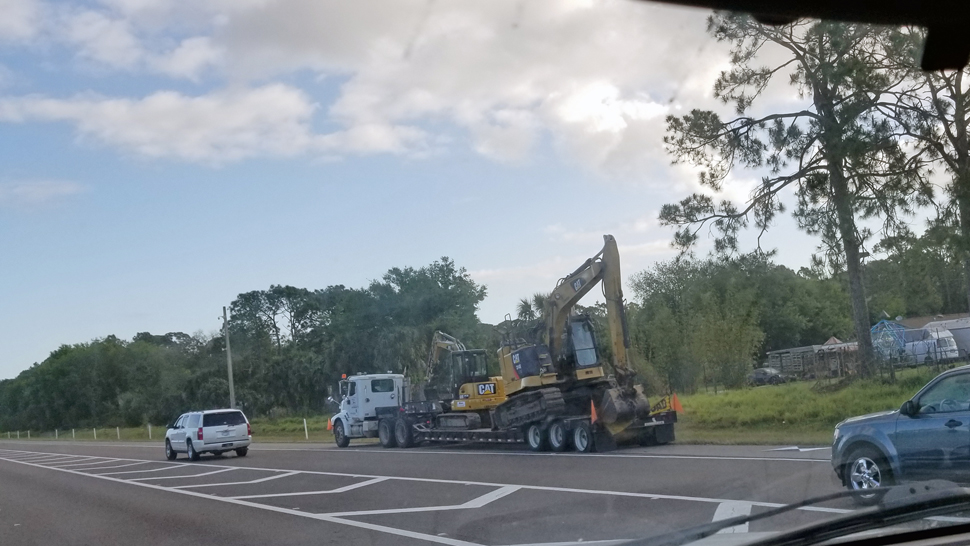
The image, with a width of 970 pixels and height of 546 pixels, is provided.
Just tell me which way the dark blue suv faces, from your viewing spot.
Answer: facing to the left of the viewer

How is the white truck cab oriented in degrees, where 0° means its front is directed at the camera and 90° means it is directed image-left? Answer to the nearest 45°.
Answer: approximately 135°

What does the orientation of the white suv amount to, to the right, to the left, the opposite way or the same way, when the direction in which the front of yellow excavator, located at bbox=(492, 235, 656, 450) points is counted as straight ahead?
the opposite way

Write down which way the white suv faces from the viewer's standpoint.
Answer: facing away from the viewer and to the left of the viewer

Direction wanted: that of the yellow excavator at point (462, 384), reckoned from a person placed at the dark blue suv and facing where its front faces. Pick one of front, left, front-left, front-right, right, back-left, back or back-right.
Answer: front-right

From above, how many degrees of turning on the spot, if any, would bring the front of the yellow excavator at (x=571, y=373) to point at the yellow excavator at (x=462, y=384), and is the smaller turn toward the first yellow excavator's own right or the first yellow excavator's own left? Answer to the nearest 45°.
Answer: approximately 180°

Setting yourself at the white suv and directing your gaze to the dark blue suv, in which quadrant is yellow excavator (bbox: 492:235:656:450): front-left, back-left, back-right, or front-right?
front-left

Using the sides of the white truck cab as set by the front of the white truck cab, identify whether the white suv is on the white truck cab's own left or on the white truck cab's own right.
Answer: on the white truck cab's own left

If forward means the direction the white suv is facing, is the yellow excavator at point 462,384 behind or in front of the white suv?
behind

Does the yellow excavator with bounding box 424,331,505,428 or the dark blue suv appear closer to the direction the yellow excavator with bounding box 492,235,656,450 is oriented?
the dark blue suv

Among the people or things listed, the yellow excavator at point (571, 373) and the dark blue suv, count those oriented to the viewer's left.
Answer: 1

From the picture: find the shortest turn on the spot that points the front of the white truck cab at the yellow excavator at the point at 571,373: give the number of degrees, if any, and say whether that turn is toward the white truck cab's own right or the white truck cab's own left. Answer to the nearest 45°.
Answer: approximately 180°

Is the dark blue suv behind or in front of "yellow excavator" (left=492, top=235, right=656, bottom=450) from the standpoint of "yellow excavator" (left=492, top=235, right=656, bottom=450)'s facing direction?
in front

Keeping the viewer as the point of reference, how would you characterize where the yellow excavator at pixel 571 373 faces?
facing the viewer and to the right of the viewer
